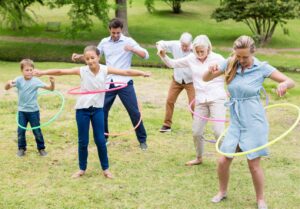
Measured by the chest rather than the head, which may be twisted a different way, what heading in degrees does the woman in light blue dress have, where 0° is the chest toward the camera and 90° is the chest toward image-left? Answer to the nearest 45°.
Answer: approximately 0°

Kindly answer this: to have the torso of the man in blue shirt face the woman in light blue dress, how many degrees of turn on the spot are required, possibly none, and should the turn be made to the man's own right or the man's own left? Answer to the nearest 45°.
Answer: approximately 45° to the man's own left

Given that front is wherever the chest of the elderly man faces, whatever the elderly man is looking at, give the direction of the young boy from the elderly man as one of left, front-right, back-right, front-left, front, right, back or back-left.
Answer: front-right

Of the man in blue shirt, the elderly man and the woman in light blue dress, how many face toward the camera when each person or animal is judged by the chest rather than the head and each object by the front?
3

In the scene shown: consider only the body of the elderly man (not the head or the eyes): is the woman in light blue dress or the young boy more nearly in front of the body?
the woman in light blue dress

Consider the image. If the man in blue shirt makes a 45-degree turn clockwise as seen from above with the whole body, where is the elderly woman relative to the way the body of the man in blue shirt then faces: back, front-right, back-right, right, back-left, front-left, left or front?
left

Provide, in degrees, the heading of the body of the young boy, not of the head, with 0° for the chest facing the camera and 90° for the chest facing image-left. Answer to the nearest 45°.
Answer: approximately 0°
